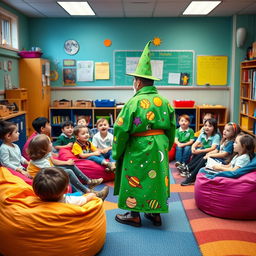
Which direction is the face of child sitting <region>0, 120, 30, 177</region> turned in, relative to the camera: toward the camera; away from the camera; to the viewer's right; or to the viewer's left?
to the viewer's right

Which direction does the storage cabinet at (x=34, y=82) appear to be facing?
to the viewer's right

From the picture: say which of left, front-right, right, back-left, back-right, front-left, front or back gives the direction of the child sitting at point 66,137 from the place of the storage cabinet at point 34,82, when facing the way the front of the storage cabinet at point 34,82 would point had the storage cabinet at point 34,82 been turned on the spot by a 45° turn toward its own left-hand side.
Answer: back-right

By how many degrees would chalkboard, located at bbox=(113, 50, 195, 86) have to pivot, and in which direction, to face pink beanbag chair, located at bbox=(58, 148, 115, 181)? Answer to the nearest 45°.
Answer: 0° — it already faces it

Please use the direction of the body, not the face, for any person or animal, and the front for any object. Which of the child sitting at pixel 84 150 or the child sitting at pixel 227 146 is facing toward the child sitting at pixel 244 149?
the child sitting at pixel 84 150

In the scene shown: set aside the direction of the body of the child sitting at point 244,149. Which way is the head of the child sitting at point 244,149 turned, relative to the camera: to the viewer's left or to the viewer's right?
to the viewer's left

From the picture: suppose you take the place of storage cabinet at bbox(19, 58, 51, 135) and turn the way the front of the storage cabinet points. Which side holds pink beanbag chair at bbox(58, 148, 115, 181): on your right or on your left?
on your right

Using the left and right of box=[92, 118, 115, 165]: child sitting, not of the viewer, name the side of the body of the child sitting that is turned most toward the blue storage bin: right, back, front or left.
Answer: back

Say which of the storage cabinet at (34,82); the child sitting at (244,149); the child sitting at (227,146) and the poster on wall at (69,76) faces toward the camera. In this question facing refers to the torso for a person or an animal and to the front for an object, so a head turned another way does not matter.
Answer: the poster on wall

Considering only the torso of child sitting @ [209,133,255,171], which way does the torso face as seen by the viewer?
to the viewer's left

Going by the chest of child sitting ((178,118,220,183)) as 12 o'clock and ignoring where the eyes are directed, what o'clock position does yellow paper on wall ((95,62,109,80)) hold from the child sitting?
The yellow paper on wall is roughly at 3 o'clock from the child sitting.

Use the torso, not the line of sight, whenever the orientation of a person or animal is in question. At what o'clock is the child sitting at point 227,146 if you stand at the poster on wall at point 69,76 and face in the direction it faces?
The child sitting is roughly at 11 o'clock from the poster on wall.
